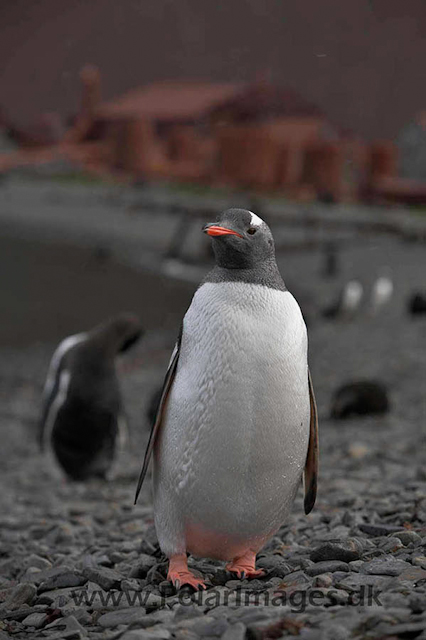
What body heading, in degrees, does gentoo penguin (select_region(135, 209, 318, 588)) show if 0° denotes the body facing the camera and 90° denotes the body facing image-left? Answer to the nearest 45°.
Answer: approximately 0°

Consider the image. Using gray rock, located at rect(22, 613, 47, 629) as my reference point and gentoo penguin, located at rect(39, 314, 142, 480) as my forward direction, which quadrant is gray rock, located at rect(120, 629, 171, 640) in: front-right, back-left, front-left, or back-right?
back-right
